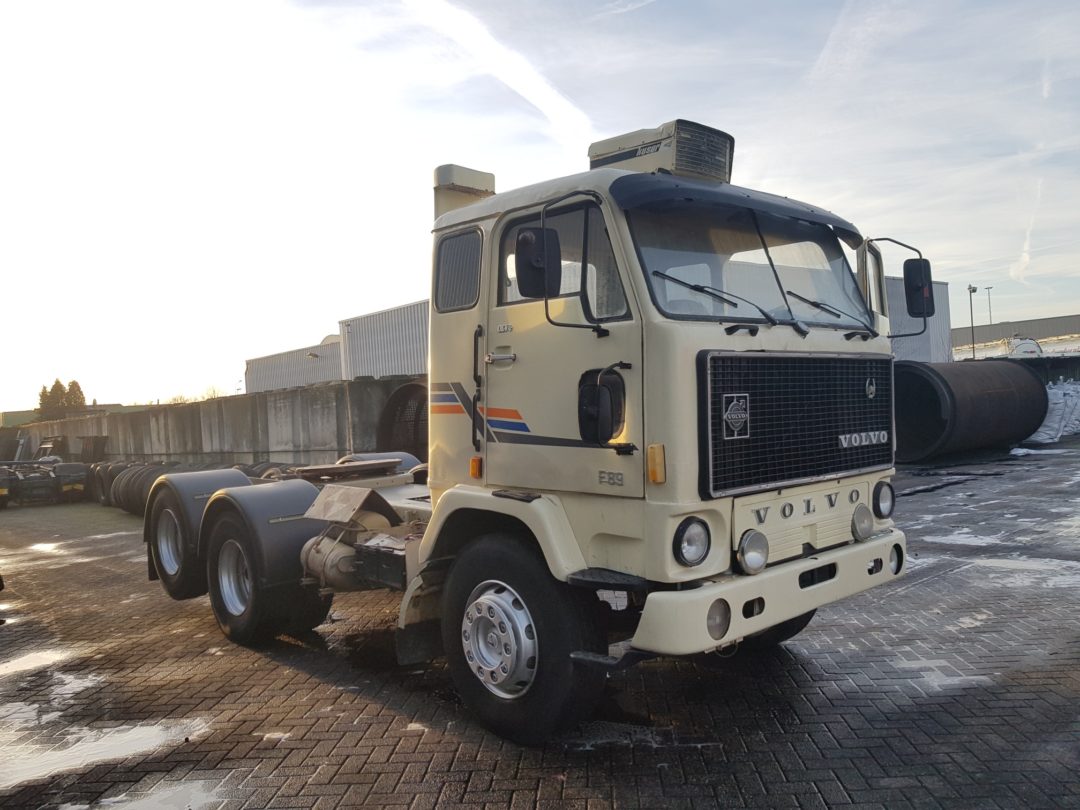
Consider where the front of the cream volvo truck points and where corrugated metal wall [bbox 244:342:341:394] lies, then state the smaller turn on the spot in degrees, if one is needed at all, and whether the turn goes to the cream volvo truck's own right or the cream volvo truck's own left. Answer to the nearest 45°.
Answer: approximately 135° to the cream volvo truck's own left

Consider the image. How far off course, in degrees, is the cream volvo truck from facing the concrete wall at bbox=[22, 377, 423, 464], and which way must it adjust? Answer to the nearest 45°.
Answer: approximately 180°

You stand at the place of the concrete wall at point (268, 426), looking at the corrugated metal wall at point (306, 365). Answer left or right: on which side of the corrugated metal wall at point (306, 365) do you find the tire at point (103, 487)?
left

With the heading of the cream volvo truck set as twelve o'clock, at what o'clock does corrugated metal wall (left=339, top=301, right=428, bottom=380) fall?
The corrugated metal wall is roughly at 7 o'clock from the cream volvo truck.

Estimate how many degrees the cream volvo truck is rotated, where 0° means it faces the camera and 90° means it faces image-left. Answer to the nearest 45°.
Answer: approximately 315°

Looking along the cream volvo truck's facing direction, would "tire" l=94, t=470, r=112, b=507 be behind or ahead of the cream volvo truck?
behind
